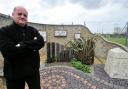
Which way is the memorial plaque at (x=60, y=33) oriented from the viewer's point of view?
toward the camera

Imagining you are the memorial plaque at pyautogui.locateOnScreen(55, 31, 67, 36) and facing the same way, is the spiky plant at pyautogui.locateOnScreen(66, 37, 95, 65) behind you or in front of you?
in front

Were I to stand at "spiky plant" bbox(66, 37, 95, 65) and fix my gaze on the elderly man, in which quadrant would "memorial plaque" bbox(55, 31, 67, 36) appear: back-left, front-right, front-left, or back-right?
back-right

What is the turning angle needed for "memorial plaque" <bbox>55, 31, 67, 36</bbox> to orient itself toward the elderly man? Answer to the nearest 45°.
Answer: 0° — it already faces them
